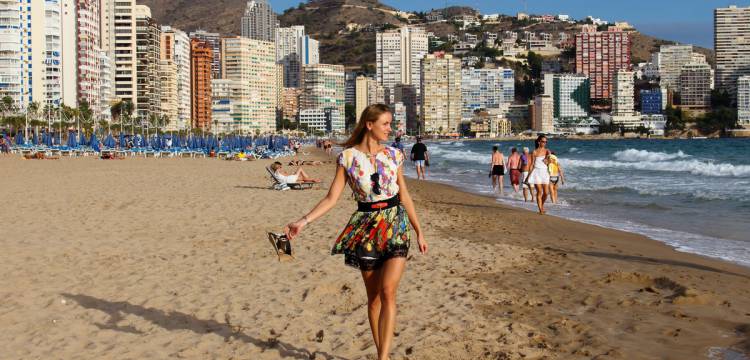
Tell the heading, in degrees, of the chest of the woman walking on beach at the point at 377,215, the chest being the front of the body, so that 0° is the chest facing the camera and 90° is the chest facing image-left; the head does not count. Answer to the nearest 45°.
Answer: approximately 0°

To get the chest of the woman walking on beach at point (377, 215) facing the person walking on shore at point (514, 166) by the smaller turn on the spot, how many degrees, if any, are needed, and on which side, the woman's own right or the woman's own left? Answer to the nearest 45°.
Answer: approximately 180°

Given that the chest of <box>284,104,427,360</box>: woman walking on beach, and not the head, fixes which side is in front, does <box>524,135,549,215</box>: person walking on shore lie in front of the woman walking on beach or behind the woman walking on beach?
behind
